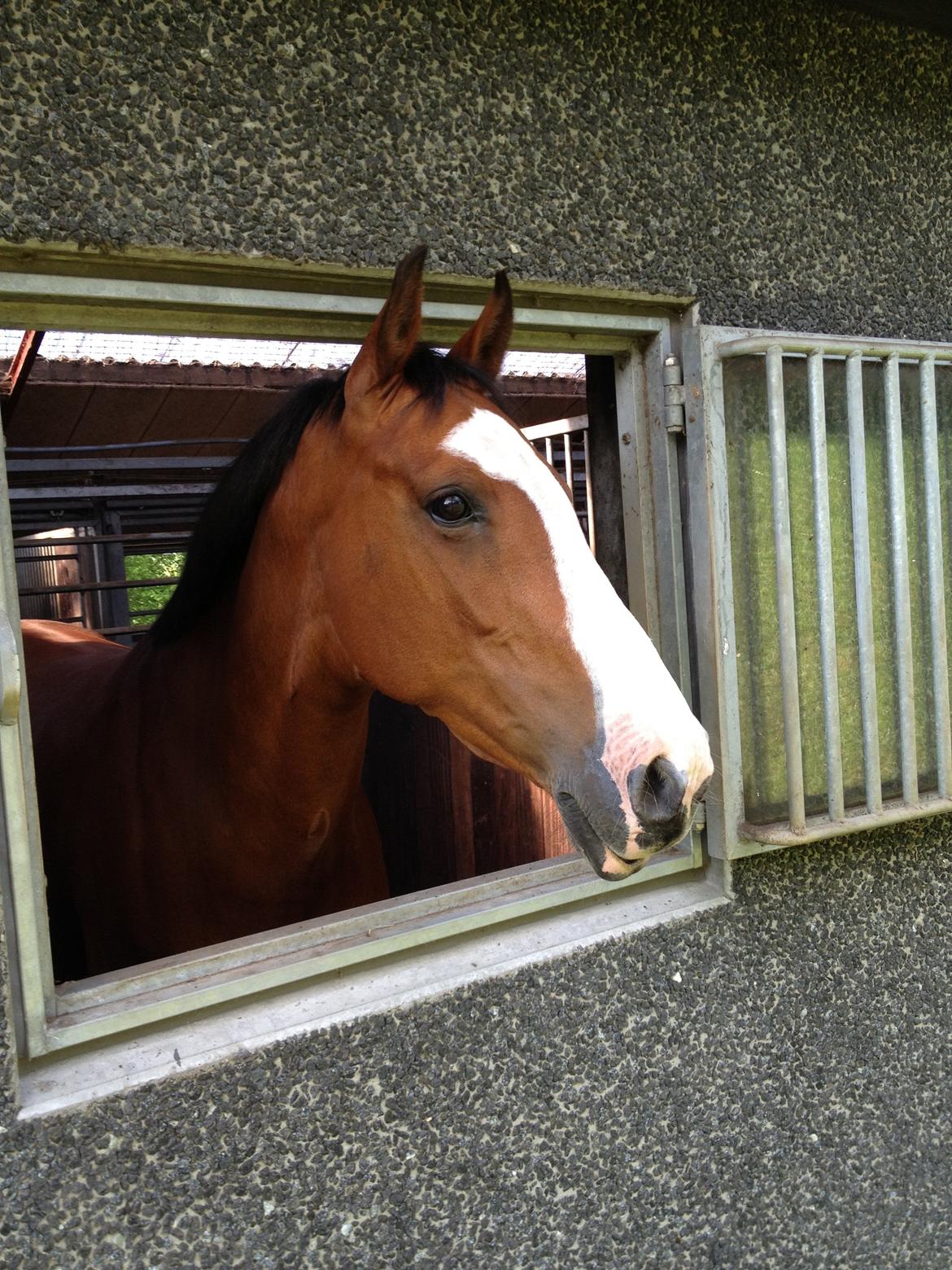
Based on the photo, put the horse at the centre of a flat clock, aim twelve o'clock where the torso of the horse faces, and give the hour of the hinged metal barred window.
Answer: The hinged metal barred window is roughly at 10 o'clock from the horse.

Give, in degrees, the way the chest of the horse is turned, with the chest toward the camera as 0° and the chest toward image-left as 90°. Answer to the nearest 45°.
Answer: approximately 315°
